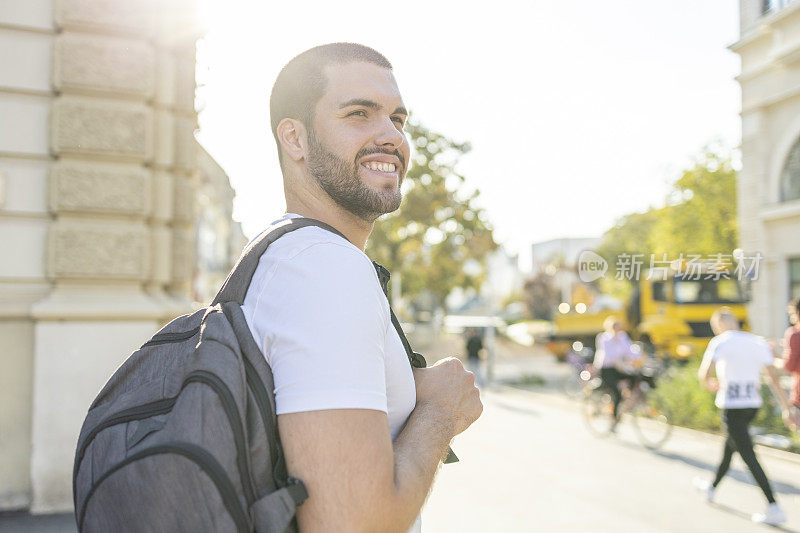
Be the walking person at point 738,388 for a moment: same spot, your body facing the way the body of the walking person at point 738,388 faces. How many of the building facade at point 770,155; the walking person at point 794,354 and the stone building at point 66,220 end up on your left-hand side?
1

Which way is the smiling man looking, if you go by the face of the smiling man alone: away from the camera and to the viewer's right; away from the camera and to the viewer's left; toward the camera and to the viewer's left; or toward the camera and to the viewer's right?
toward the camera and to the viewer's right

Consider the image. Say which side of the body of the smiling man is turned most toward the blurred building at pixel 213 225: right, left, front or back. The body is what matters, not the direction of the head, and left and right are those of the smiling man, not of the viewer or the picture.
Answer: left

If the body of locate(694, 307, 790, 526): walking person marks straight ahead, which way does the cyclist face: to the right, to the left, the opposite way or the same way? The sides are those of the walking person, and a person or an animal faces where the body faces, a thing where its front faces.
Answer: the opposite way

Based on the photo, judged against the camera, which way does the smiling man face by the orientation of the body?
to the viewer's right

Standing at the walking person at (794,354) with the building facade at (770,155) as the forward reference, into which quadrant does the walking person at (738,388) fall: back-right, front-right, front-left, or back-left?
back-left

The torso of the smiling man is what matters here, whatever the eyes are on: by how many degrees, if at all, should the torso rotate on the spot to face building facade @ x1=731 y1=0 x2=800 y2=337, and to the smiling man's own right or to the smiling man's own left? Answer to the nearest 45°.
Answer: approximately 45° to the smiling man's own left

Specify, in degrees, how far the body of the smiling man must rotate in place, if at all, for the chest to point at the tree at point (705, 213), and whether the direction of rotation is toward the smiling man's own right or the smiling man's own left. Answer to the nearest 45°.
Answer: approximately 45° to the smiling man's own left

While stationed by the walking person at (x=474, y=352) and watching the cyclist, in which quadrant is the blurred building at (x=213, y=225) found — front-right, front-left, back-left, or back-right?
back-right

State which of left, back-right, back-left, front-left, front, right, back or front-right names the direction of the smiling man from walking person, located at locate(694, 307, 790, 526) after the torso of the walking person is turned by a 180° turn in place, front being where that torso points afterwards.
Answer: front-right
